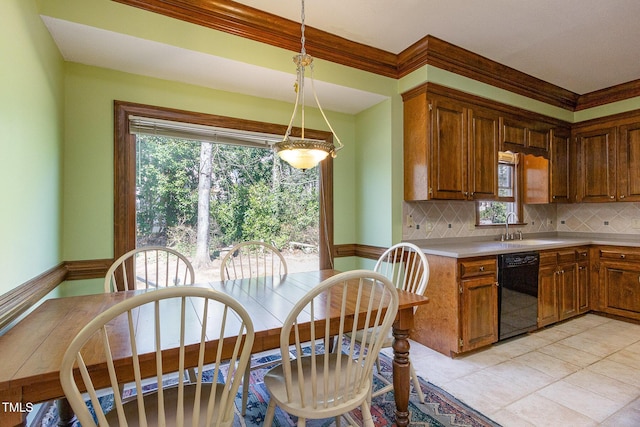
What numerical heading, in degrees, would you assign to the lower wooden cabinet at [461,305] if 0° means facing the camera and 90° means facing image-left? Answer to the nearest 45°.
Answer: approximately 315°

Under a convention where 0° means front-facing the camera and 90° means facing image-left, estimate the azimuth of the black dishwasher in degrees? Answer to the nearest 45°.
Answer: approximately 315°

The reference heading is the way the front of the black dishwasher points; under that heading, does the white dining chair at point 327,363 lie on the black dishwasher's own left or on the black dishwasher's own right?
on the black dishwasher's own right

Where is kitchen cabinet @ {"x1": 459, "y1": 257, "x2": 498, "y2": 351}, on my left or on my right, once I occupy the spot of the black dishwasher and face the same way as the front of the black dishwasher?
on my right

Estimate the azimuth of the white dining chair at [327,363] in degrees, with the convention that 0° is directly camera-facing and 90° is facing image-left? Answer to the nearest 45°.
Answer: approximately 135°

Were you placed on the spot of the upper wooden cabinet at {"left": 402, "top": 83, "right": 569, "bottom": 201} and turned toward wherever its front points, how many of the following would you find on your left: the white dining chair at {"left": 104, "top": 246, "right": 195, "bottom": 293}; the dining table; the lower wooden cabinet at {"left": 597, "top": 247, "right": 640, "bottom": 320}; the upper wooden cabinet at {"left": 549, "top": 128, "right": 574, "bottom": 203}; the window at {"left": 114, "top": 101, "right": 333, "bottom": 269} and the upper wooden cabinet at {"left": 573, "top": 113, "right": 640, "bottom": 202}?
3

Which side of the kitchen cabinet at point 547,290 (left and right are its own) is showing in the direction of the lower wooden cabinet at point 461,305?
right

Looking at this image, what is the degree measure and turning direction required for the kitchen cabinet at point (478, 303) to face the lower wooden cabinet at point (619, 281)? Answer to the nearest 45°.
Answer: approximately 90° to its left

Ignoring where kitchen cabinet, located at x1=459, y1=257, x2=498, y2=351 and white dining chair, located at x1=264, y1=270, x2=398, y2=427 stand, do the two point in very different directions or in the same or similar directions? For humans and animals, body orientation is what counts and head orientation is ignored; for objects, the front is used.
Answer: very different directions
